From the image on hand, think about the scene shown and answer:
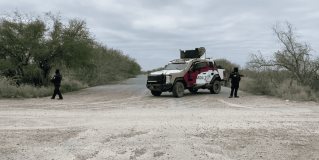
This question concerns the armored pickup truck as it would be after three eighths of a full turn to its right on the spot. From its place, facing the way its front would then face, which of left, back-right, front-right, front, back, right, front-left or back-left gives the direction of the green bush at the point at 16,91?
left

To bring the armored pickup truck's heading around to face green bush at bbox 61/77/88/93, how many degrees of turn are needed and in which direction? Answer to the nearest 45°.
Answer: approximately 90° to its right

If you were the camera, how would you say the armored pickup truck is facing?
facing the viewer and to the left of the viewer
